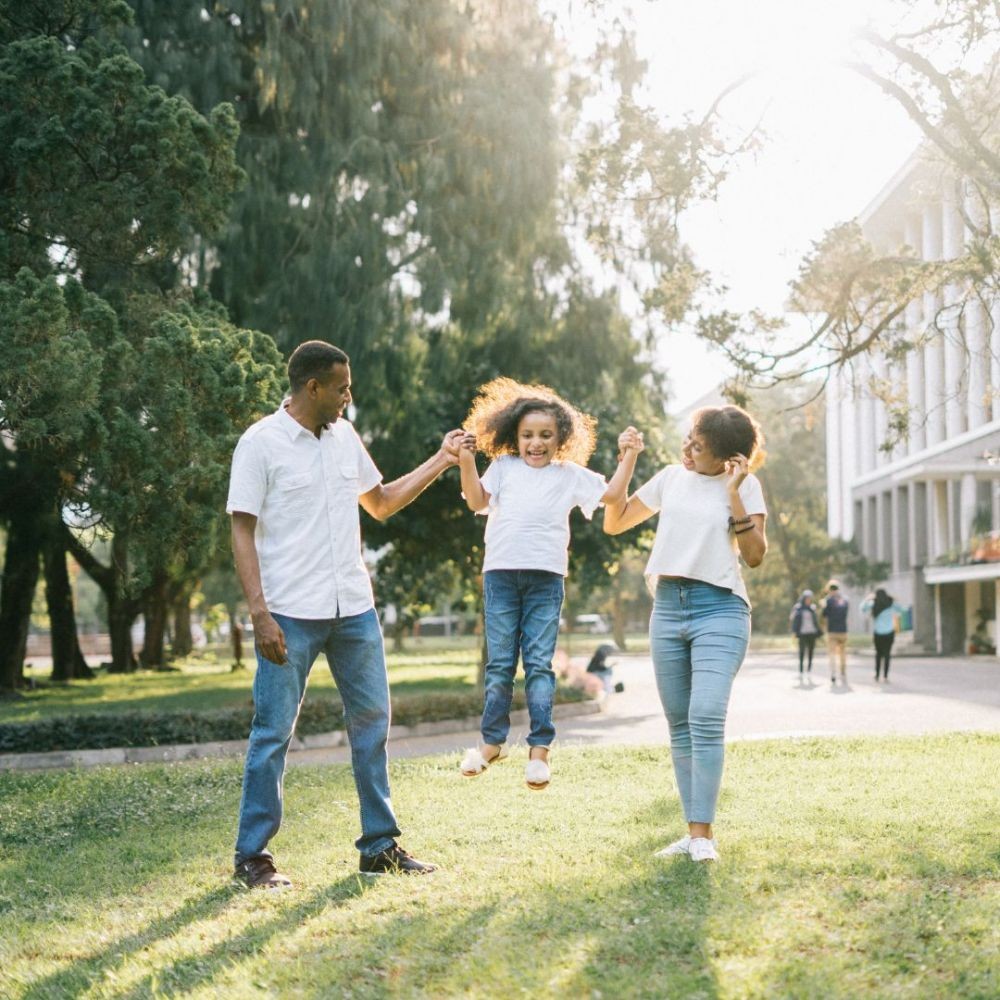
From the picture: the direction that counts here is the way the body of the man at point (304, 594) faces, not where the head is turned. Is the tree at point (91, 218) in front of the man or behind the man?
behind

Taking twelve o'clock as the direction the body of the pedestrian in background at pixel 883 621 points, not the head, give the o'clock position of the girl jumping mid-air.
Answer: The girl jumping mid-air is roughly at 6 o'clock from the pedestrian in background.

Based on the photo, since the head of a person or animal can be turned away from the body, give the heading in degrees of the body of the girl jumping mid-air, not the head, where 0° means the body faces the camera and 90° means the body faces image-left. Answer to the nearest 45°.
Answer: approximately 0°

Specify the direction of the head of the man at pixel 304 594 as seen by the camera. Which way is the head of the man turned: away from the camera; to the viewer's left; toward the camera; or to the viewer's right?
to the viewer's right

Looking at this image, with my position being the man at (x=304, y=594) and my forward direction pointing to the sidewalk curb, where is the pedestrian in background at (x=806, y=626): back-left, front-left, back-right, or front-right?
front-right

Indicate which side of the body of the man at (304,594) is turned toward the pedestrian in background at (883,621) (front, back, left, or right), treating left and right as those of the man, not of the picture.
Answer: left

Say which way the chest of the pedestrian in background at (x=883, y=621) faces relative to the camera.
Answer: away from the camera

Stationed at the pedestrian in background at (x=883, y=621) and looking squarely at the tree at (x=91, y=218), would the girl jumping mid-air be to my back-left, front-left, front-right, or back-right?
front-left

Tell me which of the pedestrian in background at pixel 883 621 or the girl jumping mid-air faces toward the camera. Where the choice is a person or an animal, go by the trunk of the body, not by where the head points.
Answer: the girl jumping mid-air
